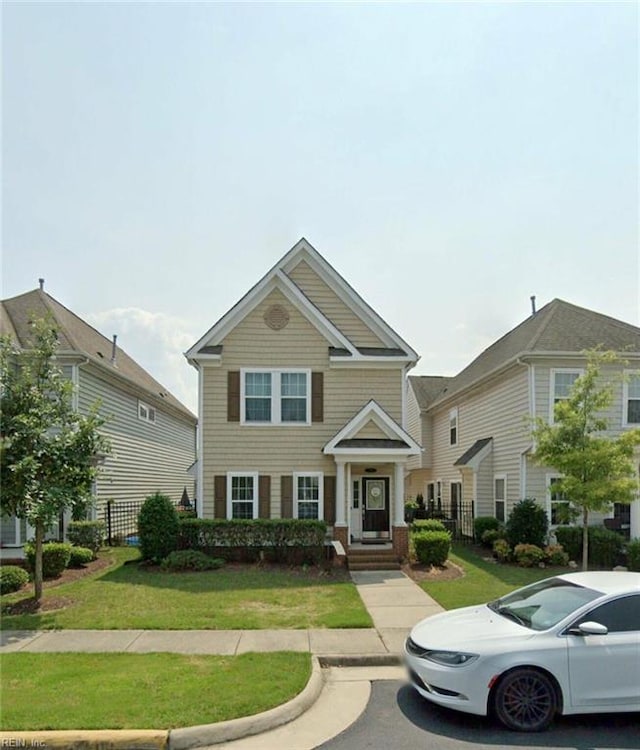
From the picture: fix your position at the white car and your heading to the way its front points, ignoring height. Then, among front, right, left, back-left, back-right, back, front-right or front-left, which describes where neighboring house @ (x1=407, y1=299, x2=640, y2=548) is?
back-right

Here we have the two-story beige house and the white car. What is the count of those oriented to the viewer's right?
0

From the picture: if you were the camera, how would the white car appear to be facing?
facing the viewer and to the left of the viewer

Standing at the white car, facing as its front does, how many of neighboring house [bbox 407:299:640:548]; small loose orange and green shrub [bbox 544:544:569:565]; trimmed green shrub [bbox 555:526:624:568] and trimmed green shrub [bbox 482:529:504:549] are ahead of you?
0

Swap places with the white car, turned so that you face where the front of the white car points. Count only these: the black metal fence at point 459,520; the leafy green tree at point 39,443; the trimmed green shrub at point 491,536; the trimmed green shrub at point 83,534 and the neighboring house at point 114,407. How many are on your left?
0

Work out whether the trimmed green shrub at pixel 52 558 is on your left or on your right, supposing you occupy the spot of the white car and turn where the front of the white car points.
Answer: on your right

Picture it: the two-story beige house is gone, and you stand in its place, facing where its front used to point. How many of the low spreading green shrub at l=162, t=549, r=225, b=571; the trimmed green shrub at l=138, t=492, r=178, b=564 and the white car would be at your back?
0

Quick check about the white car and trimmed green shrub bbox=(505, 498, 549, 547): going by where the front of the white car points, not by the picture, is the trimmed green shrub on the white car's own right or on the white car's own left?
on the white car's own right

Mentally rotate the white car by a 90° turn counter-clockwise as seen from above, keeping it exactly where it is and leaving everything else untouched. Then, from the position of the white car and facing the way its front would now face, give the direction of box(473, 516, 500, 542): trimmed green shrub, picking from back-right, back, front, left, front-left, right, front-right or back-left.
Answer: back-left

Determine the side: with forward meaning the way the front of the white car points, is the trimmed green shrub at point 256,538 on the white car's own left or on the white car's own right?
on the white car's own right

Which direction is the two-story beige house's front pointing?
toward the camera

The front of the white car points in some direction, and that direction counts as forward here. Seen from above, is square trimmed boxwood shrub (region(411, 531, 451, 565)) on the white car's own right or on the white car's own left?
on the white car's own right

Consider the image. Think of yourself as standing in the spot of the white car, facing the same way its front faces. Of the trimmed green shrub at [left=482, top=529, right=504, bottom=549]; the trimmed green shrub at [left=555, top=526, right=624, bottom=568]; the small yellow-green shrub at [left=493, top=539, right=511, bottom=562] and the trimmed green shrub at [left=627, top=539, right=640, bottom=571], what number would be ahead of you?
0

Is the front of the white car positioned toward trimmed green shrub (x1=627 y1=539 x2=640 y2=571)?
no

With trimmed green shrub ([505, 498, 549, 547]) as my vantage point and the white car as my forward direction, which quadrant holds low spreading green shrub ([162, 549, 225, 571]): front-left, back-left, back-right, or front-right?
front-right
